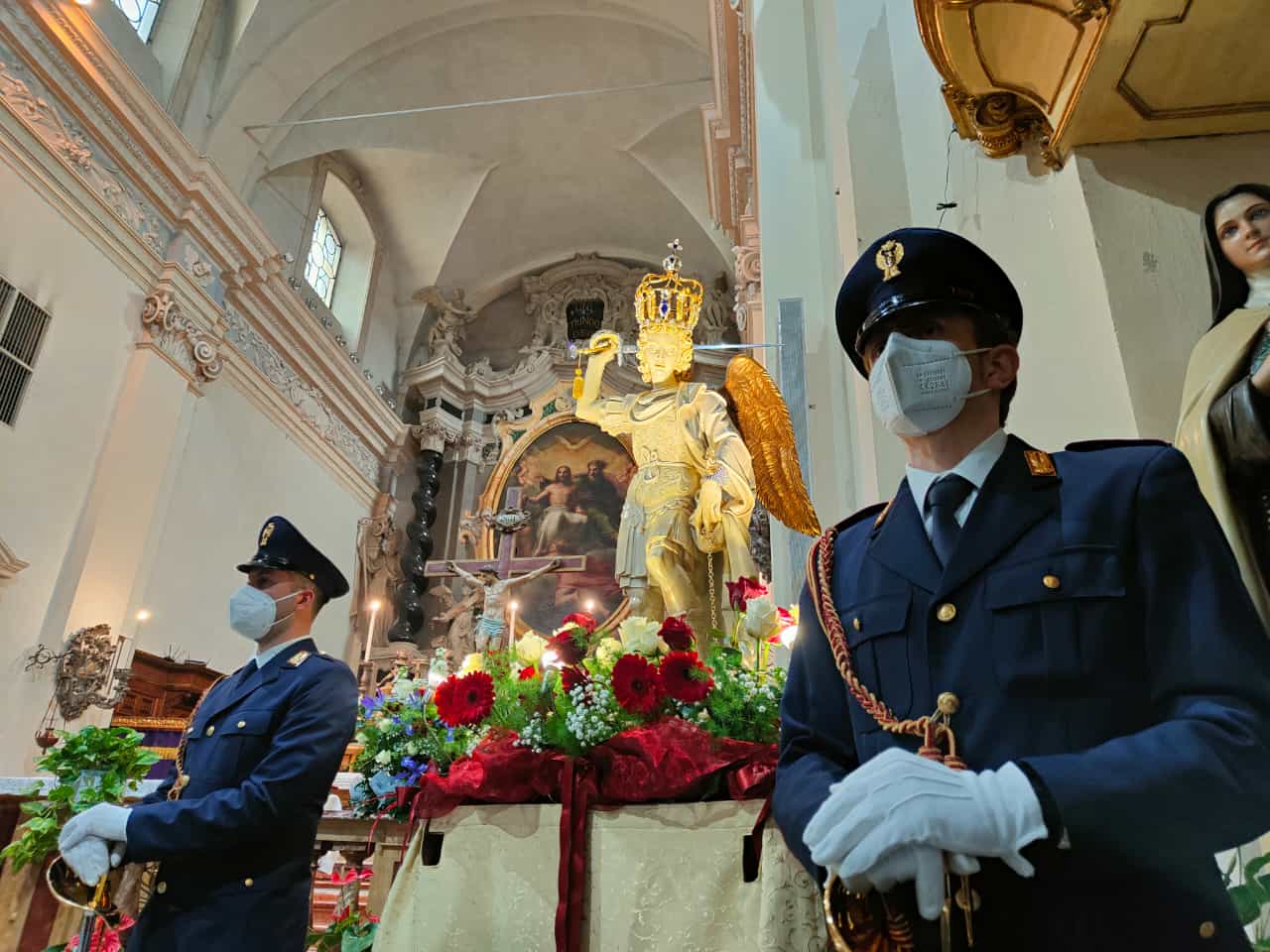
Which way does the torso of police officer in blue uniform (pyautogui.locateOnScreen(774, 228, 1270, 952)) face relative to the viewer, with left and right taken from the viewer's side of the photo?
facing the viewer and to the left of the viewer

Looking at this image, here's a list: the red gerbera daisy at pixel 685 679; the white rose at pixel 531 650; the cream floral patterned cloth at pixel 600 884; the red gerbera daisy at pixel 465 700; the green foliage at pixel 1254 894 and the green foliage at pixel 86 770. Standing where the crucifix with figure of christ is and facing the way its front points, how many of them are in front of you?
6

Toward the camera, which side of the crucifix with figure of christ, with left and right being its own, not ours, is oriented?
front

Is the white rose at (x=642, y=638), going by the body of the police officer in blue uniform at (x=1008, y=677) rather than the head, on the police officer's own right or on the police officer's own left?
on the police officer's own right

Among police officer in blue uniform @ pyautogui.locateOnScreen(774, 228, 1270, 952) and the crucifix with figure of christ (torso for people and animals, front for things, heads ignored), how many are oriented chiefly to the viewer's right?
0

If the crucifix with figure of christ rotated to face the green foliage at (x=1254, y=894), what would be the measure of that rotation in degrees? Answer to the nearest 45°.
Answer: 0° — it already faces it

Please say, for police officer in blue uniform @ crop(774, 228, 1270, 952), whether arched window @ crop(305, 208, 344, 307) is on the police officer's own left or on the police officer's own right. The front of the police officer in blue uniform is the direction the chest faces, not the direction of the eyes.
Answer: on the police officer's own right

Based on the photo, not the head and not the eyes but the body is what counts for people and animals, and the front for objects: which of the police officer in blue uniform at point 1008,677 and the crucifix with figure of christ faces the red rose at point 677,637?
the crucifix with figure of christ

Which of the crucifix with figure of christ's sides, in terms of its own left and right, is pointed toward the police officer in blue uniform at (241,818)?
front

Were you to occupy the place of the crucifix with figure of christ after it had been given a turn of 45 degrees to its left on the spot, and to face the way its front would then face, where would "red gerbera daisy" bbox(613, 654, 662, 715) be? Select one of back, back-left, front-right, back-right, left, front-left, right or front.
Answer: front-right

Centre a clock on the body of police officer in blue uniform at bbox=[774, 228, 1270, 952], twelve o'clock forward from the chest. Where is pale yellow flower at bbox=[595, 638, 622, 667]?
The pale yellow flower is roughly at 3 o'clock from the police officer in blue uniform.

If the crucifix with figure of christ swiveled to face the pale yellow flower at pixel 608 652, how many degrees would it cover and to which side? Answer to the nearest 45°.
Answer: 0° — it already faces it

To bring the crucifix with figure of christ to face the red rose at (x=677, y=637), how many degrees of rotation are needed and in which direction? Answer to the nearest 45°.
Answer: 0° — it already faces it

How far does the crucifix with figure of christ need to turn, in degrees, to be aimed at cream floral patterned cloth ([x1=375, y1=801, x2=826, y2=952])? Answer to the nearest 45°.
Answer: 0° — it already faces it

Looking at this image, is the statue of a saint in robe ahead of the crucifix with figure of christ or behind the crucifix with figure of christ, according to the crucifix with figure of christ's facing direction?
ahead

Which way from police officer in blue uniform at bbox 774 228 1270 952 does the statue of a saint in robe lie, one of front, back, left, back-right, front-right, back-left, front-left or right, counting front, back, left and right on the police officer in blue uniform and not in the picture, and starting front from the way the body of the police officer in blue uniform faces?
back
